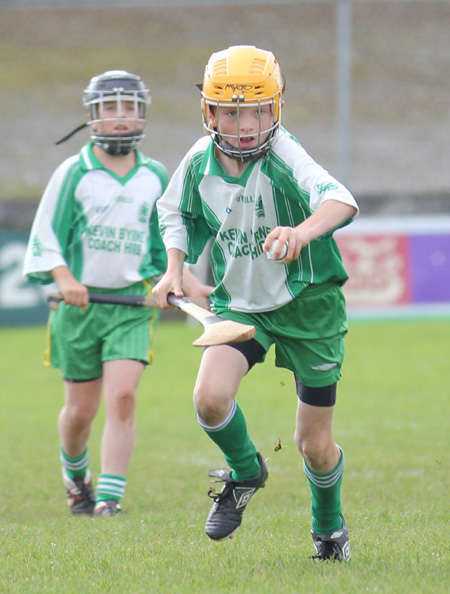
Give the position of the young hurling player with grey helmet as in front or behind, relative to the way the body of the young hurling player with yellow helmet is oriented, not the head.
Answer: behind

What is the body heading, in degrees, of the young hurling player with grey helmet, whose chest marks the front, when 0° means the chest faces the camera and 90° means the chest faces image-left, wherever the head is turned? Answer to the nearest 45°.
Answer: approximately 0°

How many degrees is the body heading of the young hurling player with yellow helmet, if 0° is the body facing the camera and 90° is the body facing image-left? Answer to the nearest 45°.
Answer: approximately 0°

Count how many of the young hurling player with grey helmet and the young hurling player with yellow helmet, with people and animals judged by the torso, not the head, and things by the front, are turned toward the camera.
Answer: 2
